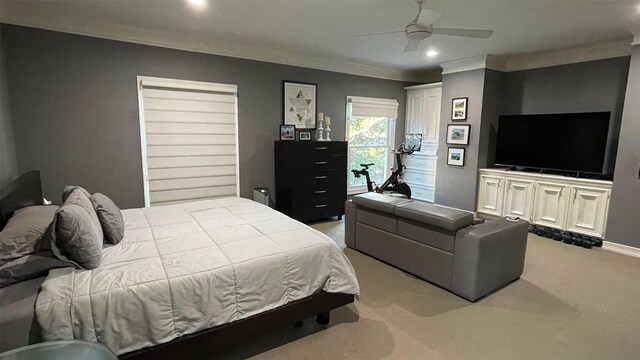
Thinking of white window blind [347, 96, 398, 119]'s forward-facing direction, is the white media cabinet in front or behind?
in front

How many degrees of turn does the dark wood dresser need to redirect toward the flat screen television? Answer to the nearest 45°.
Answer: approximately 45° to its left

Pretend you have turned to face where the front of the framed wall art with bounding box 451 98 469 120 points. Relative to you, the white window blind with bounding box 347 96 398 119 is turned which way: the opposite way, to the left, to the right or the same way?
to the left

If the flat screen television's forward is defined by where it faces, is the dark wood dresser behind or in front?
in front

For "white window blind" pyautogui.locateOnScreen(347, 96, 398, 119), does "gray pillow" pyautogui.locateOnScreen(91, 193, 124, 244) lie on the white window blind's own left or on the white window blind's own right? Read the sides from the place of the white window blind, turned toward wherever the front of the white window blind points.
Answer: on the white window blind's own right

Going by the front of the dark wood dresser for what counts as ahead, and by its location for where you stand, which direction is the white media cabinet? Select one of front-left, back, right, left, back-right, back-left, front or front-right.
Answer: front-left

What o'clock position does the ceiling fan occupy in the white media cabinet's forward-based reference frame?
The ceiling fan is roughly at 11 o'clock from the white media cabinet.

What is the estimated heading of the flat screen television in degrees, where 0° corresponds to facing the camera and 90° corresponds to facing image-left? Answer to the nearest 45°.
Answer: approximately 45°

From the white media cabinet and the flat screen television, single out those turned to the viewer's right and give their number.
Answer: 0

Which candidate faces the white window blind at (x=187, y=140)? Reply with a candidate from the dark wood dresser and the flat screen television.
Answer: the flat screen television

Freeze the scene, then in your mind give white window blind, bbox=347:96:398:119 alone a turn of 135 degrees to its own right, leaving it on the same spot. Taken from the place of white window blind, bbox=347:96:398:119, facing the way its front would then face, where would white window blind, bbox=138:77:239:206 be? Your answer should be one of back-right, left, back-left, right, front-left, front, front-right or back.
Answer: front-left

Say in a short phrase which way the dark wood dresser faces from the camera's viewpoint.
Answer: facing the viewer and to the right of the viewer

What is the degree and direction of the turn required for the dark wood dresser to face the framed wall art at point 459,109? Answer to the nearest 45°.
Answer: approximately 45° to its left

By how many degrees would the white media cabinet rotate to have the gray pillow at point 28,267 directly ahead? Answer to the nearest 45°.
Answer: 0° — it already faces it

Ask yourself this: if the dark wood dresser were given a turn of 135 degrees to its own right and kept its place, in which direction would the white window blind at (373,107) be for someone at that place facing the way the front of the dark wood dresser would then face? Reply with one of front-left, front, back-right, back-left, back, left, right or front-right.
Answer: back-right

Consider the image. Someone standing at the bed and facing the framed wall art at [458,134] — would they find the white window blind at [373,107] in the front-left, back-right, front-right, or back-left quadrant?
front-left

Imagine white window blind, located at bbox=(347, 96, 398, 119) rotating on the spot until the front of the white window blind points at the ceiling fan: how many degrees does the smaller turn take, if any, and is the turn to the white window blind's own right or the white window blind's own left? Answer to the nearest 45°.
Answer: approximately 45° to the white window blind's own right
